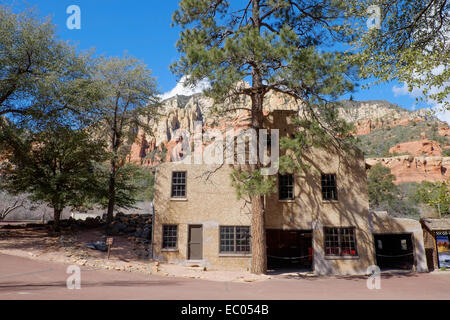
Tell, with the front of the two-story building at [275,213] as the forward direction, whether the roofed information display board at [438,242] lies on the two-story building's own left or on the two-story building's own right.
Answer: on the two-story building's own left

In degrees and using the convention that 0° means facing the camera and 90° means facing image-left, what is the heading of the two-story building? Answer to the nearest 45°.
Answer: approximately 0°

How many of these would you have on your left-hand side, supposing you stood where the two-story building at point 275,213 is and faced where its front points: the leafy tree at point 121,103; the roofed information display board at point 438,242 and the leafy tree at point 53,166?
1

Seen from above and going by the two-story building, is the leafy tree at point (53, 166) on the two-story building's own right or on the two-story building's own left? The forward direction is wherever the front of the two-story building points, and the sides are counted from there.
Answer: on the two-story building's own right

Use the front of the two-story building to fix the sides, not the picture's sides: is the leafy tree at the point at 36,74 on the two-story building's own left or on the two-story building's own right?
on the two-story building's own right

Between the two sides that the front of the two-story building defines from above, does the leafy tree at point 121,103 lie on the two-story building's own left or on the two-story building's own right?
on the two-story building's own right
